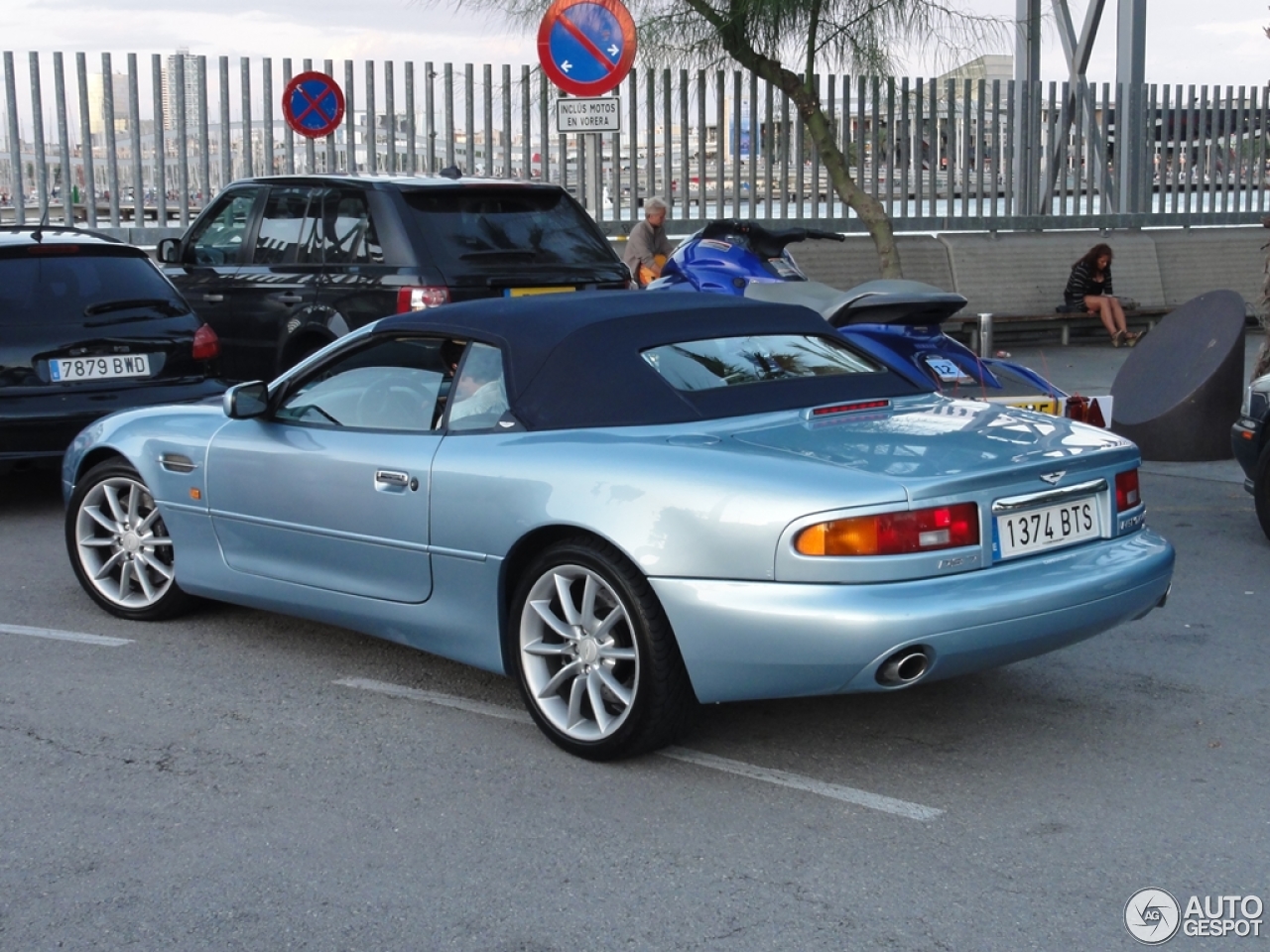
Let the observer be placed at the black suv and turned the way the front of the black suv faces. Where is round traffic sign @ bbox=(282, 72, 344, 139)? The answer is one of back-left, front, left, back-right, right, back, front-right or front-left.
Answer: front-right

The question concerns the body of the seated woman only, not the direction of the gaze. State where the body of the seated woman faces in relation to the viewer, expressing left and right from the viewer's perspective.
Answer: facing the viewer and to the right of the viewer

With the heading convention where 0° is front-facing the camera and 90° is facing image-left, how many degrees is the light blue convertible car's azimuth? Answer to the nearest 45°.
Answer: approximately 135°

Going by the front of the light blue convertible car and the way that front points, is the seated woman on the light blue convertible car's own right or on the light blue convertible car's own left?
on the light blue convertible car's own right

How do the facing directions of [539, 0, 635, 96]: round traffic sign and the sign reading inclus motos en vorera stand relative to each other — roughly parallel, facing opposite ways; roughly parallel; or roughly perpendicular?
roughly parallel

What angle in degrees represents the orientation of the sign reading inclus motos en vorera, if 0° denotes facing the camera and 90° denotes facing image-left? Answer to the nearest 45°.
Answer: approximately 0°

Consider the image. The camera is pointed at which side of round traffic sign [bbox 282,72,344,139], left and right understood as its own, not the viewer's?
front

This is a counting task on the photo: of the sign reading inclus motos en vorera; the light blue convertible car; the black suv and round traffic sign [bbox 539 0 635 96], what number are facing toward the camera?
2

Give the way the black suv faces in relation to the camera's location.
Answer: facing away from the viewer and to the left of the viewer

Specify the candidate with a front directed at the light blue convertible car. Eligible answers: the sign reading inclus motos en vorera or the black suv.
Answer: the sign reading inclus motos en vorera

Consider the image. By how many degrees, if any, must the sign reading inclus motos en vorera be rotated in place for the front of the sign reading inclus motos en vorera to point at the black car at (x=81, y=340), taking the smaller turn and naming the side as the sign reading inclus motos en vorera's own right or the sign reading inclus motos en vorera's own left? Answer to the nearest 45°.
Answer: approximately 45° to the sign reading inclus motos en vorera's own right

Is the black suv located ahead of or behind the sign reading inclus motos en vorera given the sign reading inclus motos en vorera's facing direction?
ahead

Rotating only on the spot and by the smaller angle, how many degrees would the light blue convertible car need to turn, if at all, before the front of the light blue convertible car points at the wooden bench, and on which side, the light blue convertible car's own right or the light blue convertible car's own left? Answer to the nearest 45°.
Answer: approximately 45° to the light blue convertible car's own right

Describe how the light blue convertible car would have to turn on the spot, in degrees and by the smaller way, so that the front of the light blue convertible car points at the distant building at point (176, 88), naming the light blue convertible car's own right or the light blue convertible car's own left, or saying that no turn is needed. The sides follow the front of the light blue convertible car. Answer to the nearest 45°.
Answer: approximately 45° to the light blue convertible car's own right

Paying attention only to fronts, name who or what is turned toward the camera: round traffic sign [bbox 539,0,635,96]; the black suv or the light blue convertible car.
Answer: the round traffic sign

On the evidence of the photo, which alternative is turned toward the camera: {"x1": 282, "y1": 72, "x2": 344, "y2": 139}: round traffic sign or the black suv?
the round traffic sign

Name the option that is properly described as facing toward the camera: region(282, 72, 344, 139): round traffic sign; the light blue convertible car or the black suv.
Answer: the round traffic sign

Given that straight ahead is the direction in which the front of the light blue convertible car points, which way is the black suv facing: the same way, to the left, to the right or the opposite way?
the same way

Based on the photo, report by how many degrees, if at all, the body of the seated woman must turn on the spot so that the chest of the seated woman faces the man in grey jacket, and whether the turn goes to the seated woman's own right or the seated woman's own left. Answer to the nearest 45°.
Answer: approximately 90° to the seated woman's own right

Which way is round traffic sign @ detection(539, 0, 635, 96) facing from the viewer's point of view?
toward the camera

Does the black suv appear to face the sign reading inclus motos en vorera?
no

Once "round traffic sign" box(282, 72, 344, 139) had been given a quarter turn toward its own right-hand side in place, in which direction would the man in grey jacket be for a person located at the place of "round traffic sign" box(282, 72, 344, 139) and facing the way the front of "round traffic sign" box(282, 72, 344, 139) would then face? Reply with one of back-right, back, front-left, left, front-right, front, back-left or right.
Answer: back

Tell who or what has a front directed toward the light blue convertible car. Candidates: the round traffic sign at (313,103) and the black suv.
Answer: the round traffic sign
